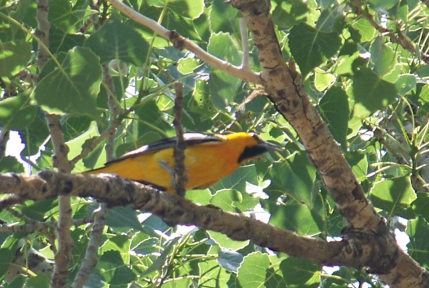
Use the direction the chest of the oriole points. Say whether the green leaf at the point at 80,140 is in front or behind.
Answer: behind

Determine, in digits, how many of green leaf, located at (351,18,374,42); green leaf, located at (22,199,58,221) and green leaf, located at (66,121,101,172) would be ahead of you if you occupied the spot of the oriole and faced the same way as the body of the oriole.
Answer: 1

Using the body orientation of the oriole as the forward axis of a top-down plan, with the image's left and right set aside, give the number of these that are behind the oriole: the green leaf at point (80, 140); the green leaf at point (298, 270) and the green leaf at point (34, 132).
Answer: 2

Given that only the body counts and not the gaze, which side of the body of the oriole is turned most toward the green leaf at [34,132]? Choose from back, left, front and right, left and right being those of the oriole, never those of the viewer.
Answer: back

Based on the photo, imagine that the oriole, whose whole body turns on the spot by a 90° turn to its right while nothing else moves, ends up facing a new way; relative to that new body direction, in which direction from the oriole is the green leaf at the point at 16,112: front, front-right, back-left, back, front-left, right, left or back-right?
front-right

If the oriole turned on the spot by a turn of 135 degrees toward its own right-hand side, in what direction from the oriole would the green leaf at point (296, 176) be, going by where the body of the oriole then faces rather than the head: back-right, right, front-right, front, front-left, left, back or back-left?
left

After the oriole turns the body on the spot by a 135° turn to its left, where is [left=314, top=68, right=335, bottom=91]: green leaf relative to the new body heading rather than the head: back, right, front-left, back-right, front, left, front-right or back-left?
back-right

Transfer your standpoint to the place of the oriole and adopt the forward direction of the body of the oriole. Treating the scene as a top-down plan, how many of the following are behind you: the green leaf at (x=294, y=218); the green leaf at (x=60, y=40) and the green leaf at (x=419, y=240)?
1

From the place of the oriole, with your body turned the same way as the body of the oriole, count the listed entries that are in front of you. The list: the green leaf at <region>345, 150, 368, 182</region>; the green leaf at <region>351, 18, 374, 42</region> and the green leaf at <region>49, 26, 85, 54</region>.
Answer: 2

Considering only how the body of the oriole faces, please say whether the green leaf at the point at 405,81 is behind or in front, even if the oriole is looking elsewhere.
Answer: in front

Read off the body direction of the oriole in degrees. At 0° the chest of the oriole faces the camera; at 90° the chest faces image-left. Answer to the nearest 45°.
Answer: approximately 270°

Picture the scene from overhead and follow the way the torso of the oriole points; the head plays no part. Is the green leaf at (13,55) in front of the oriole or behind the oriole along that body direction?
behind

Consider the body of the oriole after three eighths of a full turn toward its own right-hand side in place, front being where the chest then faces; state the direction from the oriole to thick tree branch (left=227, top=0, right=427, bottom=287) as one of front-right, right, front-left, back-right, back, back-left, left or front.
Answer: left

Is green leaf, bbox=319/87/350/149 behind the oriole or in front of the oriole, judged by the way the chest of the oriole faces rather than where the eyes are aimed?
in front
